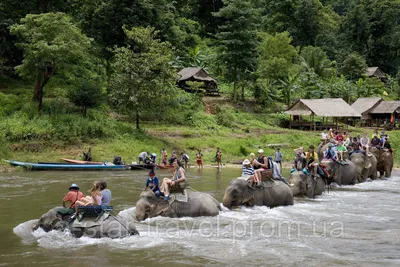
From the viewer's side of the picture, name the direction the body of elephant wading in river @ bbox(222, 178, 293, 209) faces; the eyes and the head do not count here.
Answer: to the viewer's left

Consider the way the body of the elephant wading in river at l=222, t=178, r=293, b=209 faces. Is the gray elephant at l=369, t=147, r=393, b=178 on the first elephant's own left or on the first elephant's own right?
on the first elephant's own right

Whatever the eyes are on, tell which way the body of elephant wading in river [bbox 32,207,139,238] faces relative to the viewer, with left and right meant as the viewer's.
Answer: facing to the left of the viewer

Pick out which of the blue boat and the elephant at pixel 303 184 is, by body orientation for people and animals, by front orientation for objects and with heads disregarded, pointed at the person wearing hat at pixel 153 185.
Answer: the elephant

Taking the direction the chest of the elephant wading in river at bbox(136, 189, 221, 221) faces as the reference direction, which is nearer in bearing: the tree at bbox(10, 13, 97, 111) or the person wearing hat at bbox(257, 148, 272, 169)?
the tree

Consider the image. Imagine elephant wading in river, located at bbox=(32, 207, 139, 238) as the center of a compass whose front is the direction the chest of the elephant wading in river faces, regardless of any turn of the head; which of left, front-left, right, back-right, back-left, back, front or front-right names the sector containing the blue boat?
right

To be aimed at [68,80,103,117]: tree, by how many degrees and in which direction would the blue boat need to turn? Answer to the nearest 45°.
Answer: approximately 90° to its right

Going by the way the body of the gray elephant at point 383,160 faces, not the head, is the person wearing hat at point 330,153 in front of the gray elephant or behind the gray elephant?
in front

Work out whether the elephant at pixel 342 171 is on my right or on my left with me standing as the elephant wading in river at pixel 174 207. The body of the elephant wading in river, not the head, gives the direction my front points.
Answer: on my right

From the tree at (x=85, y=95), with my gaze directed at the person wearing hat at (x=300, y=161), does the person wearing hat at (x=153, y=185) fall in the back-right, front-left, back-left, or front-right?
front-right

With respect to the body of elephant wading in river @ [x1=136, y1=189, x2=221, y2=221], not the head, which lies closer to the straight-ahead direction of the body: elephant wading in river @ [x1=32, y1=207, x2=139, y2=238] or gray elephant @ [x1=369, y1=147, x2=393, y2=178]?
the elephant wading in river

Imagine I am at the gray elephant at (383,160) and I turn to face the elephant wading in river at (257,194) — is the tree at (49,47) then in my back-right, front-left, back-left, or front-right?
front-right

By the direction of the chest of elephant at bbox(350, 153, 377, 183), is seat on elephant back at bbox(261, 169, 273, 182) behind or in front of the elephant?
in front

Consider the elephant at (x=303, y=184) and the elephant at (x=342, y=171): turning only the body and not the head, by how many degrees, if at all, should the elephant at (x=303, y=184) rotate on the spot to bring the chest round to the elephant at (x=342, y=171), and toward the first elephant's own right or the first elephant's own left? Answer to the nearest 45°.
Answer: approximately 135° to the first elephant's own right

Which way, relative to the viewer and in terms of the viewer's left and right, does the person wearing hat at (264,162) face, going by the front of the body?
facing to the left of the viewer

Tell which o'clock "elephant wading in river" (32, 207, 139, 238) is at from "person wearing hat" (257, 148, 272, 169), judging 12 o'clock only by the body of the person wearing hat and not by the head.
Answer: The elephant wading in river is roughly at 10 o'clock from the person wearing hat.

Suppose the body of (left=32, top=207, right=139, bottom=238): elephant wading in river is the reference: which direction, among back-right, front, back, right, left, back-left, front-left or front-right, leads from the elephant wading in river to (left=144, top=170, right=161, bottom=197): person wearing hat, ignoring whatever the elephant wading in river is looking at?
back-right

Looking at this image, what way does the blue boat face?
to the viewer's left

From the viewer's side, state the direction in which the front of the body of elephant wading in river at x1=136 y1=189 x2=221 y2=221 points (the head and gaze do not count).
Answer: to the viewer's left
